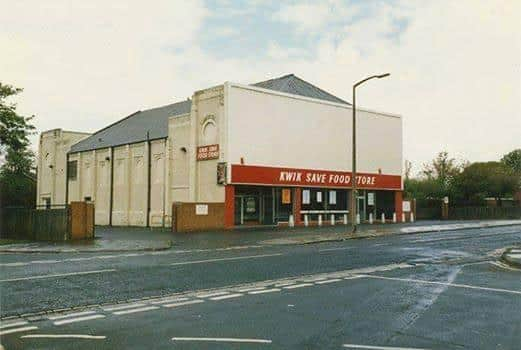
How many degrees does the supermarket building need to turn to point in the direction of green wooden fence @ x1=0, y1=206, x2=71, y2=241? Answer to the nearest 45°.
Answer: approximately 90° to its right

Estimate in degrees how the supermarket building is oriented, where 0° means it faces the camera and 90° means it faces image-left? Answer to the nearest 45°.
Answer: approximately 315°

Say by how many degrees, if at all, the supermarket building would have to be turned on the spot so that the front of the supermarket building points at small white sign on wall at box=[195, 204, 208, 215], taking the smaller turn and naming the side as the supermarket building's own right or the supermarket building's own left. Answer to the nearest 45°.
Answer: approximately 90° to the supermarket building's own right
